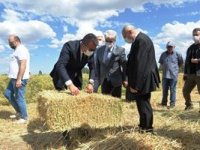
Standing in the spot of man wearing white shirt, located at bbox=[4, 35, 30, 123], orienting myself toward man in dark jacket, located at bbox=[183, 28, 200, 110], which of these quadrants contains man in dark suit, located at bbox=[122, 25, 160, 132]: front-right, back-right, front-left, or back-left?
front-right

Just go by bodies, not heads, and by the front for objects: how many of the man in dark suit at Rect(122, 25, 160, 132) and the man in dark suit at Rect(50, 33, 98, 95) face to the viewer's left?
1

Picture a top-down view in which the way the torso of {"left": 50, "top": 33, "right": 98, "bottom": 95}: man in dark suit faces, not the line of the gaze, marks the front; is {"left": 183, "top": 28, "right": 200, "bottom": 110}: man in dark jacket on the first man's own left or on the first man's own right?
on the first man's own left

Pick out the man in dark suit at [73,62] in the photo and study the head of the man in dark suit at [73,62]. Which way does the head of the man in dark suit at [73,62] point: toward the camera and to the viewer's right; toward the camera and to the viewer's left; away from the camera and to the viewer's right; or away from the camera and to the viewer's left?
toward the camera and to the viewer's right

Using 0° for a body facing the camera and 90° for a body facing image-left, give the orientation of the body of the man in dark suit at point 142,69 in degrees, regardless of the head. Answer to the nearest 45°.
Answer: approximately 90°
